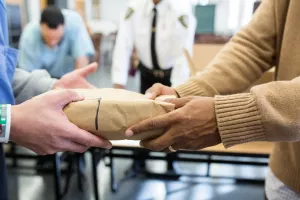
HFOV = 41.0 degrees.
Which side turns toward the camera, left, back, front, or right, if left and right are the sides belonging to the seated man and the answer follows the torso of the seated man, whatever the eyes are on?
front

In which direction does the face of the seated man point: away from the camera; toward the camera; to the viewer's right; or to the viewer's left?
toward the camera
